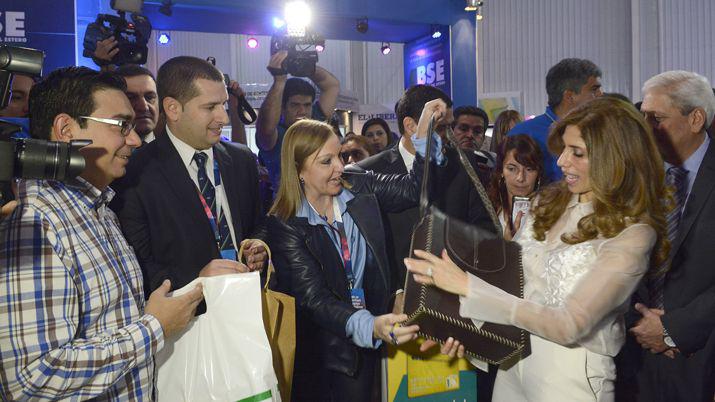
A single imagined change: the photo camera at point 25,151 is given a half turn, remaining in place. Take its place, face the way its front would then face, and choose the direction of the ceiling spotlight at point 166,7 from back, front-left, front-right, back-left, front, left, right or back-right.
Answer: right

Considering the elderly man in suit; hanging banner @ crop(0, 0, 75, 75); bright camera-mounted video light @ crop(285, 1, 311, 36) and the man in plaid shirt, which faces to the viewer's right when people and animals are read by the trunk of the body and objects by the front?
the man in plaid shirt

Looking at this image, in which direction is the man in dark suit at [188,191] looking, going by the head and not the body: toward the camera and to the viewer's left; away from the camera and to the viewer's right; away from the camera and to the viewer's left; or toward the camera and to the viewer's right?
toward the camera and to the viewer's right

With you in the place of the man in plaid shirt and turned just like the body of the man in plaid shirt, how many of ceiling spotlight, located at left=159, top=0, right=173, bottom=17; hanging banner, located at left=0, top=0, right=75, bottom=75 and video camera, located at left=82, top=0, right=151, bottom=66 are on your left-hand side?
3

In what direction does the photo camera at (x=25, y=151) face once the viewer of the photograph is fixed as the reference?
facing to the right of the viewer

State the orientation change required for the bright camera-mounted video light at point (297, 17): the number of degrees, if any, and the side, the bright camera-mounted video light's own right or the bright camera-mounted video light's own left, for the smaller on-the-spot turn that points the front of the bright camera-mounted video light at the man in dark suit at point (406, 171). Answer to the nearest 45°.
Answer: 0° — it already faces them

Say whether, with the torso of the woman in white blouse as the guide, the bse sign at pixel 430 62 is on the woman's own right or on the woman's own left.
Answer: on the woman's own right

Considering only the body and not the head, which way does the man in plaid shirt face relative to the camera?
to the viewer's right

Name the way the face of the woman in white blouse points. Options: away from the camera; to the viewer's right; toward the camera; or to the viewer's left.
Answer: to the viewer's left

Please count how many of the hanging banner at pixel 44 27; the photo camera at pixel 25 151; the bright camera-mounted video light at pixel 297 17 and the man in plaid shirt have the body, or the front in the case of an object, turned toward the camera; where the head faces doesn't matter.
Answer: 2
